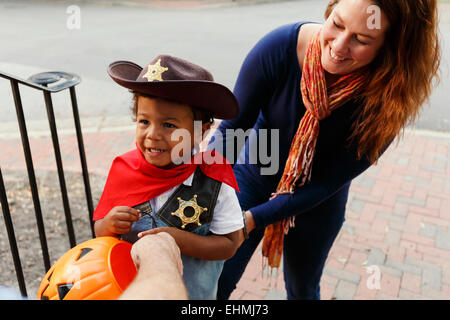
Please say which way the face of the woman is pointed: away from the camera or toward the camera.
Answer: toward the camera

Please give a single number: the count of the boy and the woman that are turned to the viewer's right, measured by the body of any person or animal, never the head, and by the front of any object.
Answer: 0

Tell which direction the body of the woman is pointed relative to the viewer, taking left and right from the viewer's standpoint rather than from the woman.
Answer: facing the viewer and to the left of the viewer

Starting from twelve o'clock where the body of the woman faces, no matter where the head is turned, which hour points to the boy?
The boy is roughly at 12 o'clock from the woman.

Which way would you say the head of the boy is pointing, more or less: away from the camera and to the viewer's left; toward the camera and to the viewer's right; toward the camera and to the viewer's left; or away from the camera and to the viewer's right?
toward the camera and to the viewer's left

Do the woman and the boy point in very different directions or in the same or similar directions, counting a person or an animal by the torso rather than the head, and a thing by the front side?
same or similar directions
